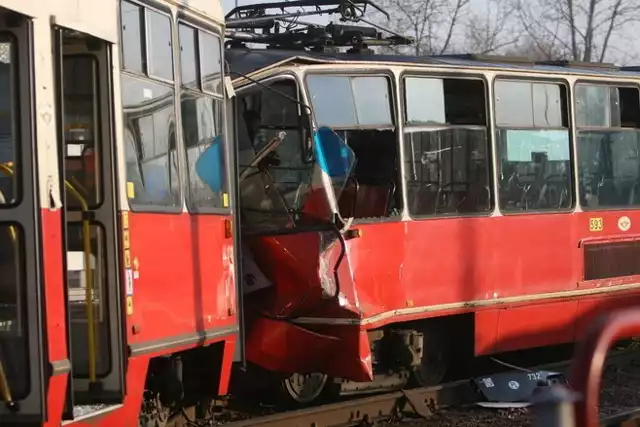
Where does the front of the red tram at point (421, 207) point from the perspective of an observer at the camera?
facing the viewer and to the left of the viewer
